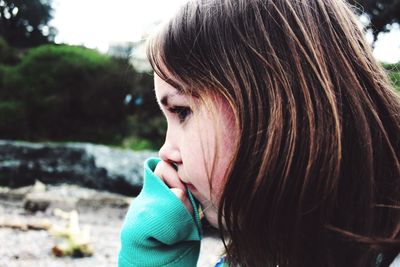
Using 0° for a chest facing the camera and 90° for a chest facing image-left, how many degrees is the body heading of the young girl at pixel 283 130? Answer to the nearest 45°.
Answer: approximately 90°

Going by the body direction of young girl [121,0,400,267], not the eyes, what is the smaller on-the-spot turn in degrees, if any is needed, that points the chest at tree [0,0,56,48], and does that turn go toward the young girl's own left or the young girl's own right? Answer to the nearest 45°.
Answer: approximately 45° to the young girl's own right

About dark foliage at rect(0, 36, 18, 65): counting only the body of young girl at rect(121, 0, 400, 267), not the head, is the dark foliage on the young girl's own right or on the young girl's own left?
on the young girl's own right

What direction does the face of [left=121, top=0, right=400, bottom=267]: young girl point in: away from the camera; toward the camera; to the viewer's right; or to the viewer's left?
to the viewer's left

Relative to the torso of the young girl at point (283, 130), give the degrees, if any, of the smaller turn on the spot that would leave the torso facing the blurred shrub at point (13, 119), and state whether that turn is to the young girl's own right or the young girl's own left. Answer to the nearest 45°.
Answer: approximately 45° to the young girl's own right

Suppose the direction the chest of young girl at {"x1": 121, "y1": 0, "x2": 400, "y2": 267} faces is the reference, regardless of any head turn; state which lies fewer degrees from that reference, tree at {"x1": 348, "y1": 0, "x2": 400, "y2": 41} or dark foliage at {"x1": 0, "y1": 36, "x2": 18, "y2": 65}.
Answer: the dark foliage

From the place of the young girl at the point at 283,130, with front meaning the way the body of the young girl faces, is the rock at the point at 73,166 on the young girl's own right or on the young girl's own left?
on the young girl's own right

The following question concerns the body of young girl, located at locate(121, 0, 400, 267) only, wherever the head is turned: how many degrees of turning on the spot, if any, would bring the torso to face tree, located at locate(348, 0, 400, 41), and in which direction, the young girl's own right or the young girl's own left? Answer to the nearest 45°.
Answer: approximately 90° to the young girl's own right

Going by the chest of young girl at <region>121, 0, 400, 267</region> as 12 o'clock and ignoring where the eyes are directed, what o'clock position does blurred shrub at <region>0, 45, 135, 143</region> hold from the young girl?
The blurred shrub is roughly at 2 o'clock from the young girl.
